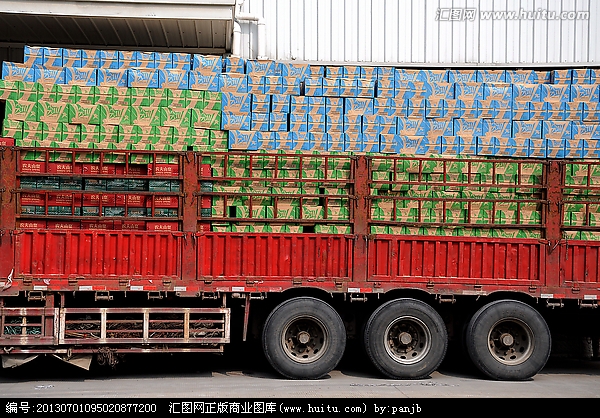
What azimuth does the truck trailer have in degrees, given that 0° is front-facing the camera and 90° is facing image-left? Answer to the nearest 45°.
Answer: approximately 90°
